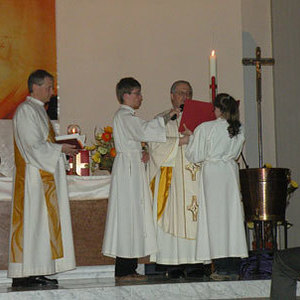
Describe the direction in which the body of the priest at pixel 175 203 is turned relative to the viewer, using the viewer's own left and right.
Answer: facing the viewer and to the right of the viewer

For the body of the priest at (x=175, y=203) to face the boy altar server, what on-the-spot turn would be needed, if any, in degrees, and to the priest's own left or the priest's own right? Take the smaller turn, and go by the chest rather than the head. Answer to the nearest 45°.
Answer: approximately 90° to the priest's own right

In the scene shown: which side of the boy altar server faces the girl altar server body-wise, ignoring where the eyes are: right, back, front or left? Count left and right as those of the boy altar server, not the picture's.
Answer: front

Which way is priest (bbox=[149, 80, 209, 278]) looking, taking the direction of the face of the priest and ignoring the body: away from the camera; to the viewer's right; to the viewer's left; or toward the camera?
toward the camera

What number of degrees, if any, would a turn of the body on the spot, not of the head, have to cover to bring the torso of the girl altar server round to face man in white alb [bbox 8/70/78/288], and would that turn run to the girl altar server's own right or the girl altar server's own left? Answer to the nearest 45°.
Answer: approximately 45° to the girl altar server's own left

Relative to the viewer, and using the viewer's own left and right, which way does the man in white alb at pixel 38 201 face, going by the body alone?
facing to the right of the viewer

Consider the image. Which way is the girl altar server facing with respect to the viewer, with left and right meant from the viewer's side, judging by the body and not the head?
facing away from the viewer and to the left of the viewer

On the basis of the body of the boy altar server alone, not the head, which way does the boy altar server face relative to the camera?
to the viewer's right

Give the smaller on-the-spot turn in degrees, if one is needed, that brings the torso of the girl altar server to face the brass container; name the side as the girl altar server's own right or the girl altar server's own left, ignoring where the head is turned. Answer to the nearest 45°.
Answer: approximately 90° to the girl altar server's own right

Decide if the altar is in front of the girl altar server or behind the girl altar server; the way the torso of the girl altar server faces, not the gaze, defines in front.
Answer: in front

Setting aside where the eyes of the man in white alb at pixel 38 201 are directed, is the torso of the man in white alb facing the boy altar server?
yes

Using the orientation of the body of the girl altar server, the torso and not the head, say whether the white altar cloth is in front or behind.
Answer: in front
